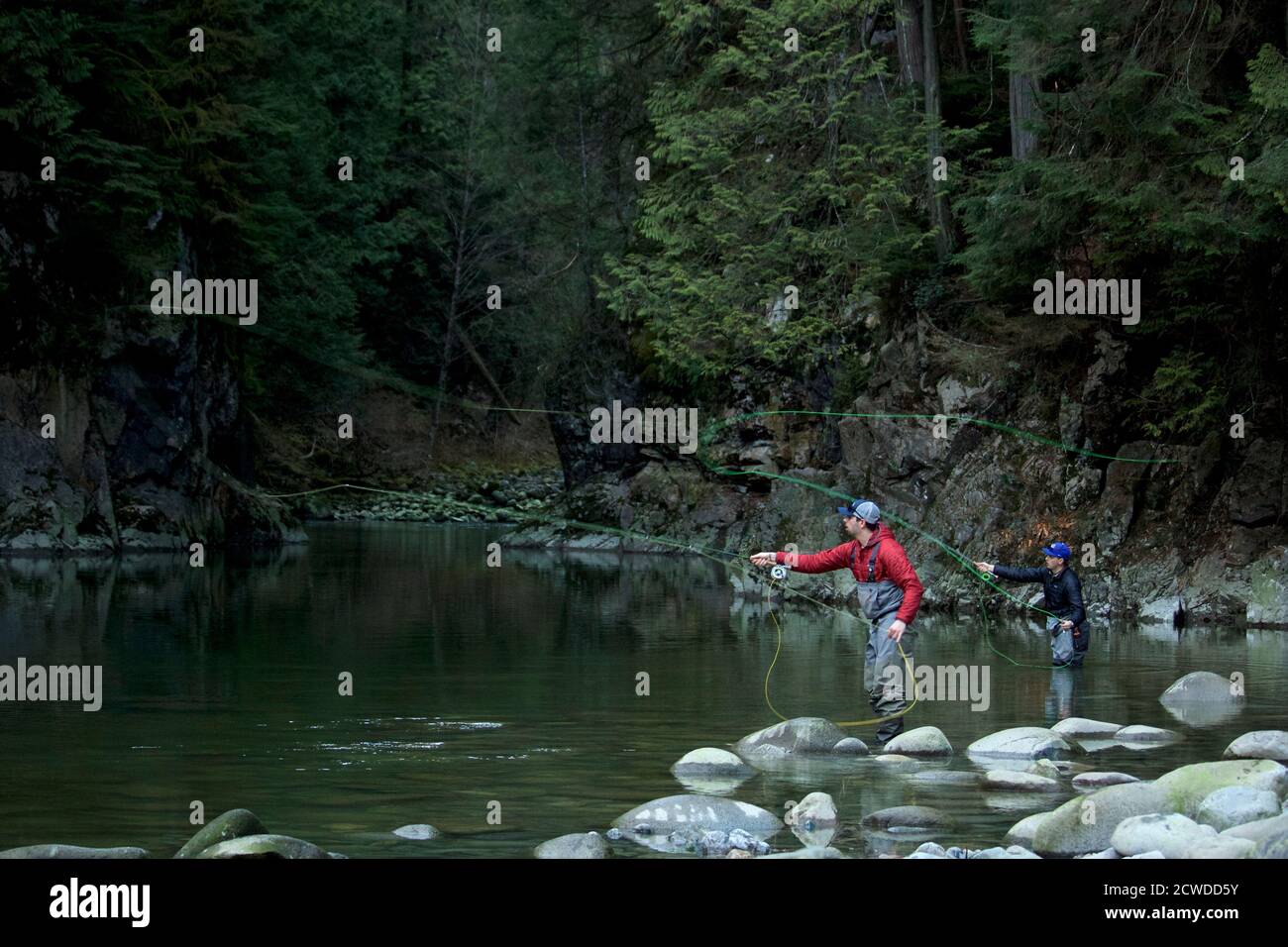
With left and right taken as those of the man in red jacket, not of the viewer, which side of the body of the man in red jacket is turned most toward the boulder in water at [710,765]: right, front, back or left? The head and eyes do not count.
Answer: front

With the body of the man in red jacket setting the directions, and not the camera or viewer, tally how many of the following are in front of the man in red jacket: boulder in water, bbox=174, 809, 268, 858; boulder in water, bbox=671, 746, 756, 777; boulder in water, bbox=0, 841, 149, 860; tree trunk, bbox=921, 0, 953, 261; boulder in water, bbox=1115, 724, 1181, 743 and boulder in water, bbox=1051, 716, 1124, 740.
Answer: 3

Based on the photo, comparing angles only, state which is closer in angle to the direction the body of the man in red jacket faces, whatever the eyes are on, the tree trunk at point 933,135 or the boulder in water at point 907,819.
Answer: the boulder in water

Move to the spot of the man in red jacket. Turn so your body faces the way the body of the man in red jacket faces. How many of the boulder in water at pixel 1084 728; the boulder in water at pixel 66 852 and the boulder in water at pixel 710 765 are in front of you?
2

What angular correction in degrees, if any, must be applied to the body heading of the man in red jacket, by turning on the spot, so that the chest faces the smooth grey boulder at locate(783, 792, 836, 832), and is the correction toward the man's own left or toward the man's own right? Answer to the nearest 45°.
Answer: approximately 45° to the man's own left

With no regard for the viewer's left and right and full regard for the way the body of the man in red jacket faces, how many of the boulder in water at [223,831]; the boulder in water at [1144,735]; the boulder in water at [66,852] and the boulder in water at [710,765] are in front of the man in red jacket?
3

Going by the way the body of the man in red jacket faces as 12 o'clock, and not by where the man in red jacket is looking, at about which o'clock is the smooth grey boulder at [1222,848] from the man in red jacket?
The smooth grey boulder is roughly at 10 o'clock from the man in red jacket.

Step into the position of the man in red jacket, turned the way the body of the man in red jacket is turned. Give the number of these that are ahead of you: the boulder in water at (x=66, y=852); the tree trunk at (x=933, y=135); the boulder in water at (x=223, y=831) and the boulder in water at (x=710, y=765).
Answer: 3

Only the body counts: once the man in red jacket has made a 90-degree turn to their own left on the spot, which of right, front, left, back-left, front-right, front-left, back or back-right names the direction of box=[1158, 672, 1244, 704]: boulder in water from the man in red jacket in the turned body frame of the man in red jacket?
left

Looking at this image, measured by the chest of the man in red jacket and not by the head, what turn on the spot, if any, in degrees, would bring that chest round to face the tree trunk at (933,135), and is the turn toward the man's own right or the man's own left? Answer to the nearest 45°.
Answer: approximately 135° to the man's own right

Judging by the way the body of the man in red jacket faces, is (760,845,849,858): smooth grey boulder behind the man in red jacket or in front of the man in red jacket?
in front

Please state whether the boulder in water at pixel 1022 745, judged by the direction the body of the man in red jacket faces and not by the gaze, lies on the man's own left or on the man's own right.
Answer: on the man's own left

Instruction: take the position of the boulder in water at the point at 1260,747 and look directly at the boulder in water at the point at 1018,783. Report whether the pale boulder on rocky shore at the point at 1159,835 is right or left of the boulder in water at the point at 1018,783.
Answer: left

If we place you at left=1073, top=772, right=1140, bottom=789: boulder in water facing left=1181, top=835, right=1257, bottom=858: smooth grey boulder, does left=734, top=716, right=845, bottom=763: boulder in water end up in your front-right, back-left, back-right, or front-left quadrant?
back-right

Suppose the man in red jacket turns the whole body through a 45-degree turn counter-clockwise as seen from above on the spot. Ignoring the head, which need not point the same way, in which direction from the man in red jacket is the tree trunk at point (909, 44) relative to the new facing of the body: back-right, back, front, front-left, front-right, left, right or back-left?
back

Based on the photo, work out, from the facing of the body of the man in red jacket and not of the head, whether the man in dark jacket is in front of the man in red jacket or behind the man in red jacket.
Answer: behind

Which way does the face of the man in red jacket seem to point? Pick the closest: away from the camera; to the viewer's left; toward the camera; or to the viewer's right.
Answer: to the viewer's left

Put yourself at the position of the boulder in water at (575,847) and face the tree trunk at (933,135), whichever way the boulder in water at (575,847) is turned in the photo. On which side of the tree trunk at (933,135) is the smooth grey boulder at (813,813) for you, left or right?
right

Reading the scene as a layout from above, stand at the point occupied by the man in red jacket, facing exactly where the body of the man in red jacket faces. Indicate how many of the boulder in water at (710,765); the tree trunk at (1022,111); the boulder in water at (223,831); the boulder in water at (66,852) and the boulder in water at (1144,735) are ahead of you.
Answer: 3

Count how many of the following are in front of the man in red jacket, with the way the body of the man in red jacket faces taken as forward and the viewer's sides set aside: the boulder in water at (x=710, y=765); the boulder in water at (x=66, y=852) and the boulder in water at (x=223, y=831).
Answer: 3
